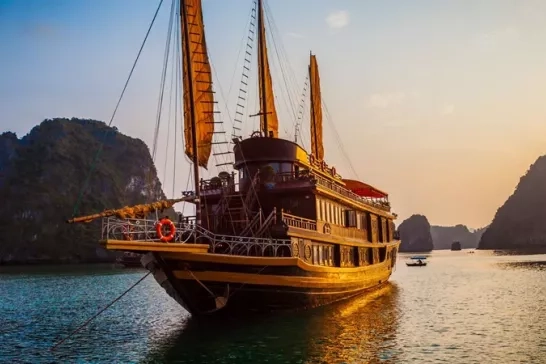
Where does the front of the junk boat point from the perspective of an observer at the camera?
facing the viewer and to the left of the viewer
